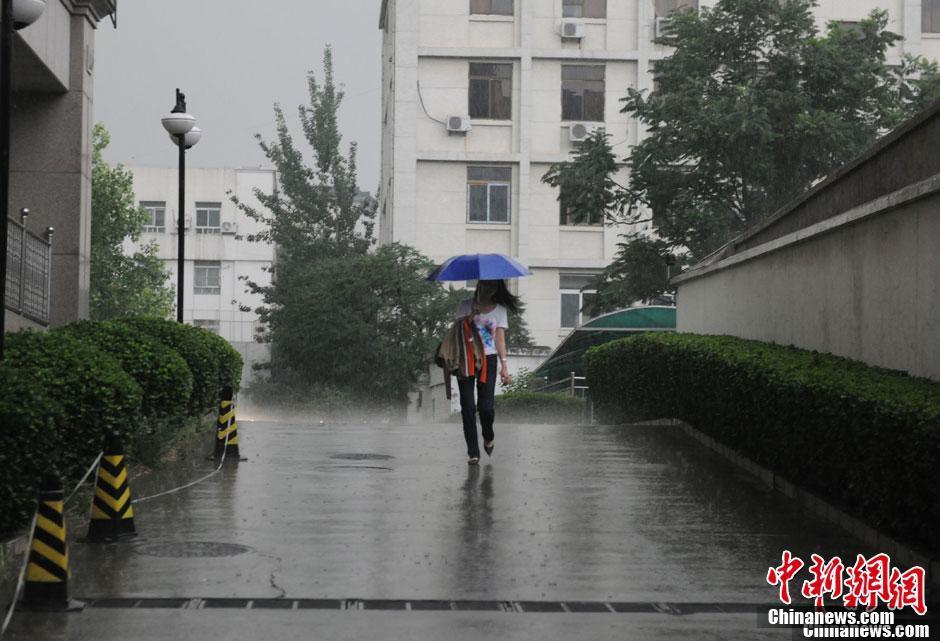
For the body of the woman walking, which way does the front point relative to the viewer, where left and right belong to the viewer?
facing the viewer

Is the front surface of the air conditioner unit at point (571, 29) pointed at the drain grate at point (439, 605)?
yes

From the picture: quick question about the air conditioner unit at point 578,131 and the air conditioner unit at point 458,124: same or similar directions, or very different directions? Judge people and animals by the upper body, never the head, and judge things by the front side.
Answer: same or similar directions

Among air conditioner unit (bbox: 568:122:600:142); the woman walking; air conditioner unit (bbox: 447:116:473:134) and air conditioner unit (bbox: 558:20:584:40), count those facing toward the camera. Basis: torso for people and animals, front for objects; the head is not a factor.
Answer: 4

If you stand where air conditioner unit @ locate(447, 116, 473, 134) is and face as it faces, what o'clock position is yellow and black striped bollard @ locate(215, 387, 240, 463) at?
The yellow and black striped bollard is roughly at 12 o'clock from the air conditioner unit.

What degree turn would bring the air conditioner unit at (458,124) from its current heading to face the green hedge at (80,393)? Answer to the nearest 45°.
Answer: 0° — it already faces it

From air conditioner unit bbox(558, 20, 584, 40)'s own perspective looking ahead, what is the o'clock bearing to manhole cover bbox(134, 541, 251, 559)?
The manhole cover is roughly at 12 o'clock from the air conditioner unit.

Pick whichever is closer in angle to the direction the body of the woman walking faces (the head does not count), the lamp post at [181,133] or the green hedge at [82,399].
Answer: the green hedge

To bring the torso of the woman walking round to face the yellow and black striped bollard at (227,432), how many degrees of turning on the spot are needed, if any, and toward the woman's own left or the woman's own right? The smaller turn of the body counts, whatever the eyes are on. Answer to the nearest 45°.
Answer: approximately 90° to the woman's own right

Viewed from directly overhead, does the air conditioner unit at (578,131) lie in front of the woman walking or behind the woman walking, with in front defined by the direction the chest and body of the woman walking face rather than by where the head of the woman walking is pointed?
behind

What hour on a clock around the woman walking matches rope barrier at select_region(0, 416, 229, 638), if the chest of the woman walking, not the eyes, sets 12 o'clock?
The rope barrier is roughly at 1 o'clock from the woman walking.

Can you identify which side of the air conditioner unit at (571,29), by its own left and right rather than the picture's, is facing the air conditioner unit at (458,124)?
right

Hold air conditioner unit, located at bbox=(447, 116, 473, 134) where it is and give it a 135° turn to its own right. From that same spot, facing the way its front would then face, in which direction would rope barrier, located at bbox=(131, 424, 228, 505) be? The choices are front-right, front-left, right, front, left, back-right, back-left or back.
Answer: back-left

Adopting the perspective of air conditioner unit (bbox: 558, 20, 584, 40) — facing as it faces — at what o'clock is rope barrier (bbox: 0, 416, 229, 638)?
The rope barrier is roughly at 12 o'clock from the air conditioner unit.

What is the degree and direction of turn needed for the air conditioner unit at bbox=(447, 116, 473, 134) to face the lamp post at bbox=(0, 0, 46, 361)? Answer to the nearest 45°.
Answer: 0° — it already faces it

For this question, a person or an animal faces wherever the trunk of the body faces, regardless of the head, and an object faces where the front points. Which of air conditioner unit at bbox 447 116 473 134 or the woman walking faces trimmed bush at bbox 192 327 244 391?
the air conditioner unit

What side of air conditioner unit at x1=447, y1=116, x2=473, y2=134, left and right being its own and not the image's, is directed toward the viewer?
front
